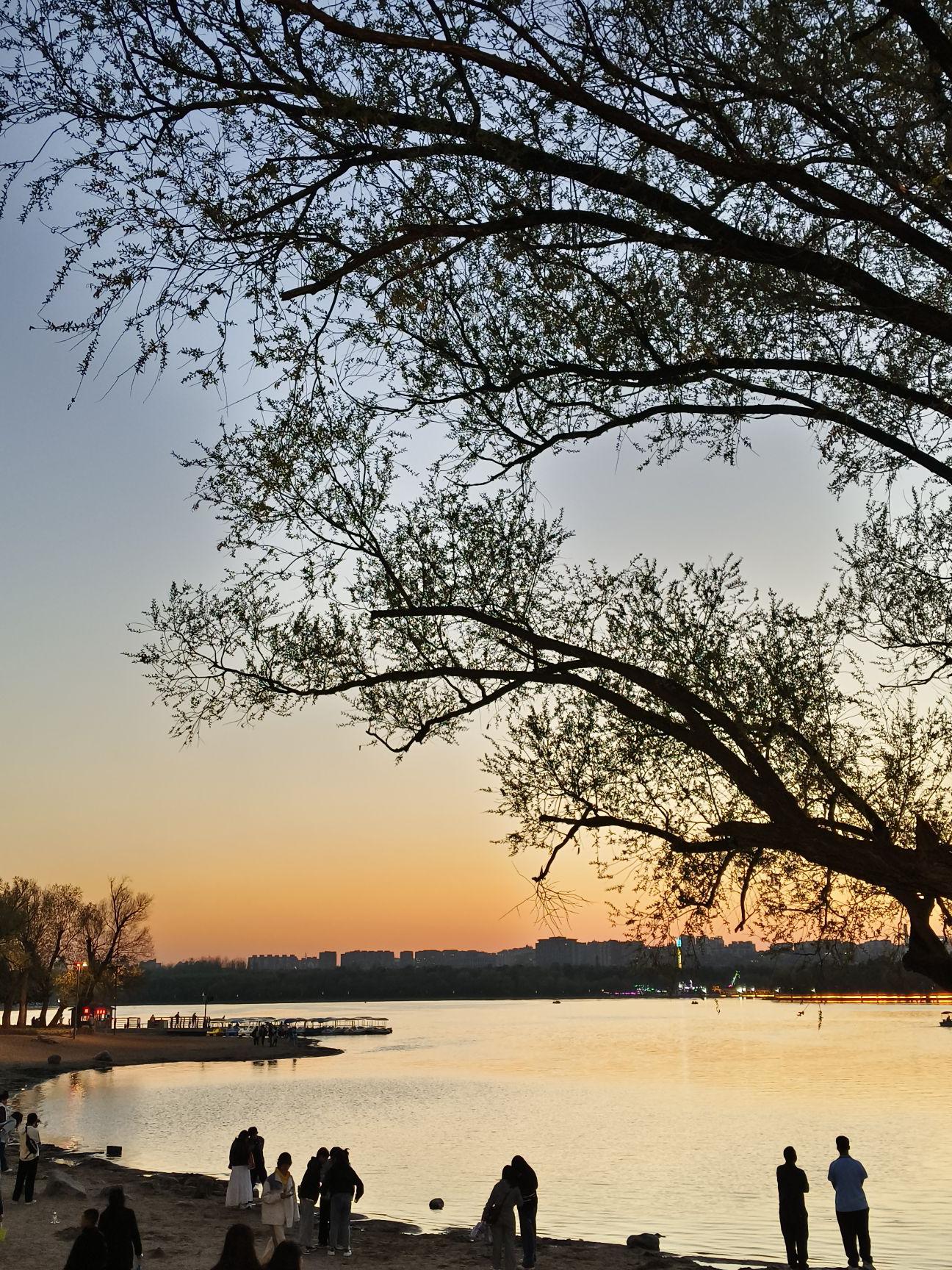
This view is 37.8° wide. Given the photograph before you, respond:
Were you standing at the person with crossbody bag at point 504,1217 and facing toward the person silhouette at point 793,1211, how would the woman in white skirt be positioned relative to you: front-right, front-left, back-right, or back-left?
back-left

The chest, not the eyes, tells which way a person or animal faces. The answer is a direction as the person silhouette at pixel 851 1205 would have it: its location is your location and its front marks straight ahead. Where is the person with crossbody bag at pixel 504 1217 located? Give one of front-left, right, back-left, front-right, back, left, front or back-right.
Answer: left

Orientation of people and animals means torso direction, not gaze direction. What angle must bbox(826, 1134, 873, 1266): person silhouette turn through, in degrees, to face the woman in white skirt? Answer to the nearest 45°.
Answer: approximately 45° to its left

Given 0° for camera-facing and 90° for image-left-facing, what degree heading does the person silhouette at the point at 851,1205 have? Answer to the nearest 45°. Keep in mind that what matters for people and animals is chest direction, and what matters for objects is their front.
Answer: approximately 180°

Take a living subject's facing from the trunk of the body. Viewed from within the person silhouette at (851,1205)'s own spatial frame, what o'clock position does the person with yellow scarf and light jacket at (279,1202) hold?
The person with yellow scarf and light jacket is roughly at 9 o'clock from the person silhouette.

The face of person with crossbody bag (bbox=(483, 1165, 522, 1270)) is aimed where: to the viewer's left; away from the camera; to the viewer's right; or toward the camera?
away from the camera

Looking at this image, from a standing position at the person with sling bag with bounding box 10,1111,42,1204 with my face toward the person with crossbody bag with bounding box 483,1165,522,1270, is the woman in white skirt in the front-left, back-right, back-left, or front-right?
front-left

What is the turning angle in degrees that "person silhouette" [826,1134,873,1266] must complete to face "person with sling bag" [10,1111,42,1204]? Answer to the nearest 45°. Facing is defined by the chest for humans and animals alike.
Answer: approximately 90° to its left
